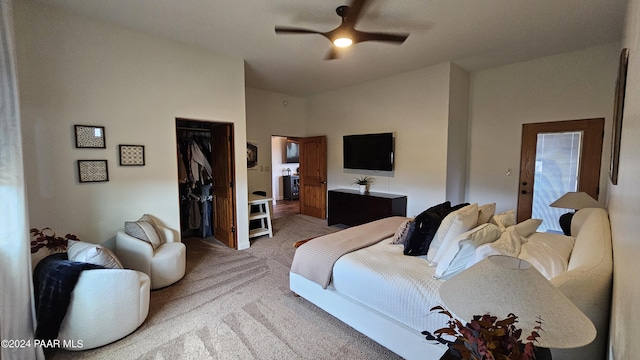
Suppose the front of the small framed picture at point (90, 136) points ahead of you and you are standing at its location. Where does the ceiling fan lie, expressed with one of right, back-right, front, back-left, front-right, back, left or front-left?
front-left

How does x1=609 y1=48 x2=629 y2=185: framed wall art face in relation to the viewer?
to the viewer's left

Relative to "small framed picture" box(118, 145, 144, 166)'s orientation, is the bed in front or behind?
in front

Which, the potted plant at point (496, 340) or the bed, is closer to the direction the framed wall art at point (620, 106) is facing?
the bed

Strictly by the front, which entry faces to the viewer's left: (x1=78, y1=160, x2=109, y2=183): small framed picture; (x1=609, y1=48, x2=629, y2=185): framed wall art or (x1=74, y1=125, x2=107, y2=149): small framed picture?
the framed wall art

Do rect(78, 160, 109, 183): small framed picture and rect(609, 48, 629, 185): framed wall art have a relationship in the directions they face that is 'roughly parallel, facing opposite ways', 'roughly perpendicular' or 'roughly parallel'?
roughly parallel, facing opposite ways

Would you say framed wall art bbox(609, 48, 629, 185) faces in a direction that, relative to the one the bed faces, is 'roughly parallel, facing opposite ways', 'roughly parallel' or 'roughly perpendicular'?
roughly parallel

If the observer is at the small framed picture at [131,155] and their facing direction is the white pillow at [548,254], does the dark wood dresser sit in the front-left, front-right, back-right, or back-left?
front-left

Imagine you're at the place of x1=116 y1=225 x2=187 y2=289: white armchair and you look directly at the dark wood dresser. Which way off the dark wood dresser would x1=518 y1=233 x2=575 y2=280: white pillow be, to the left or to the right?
right
